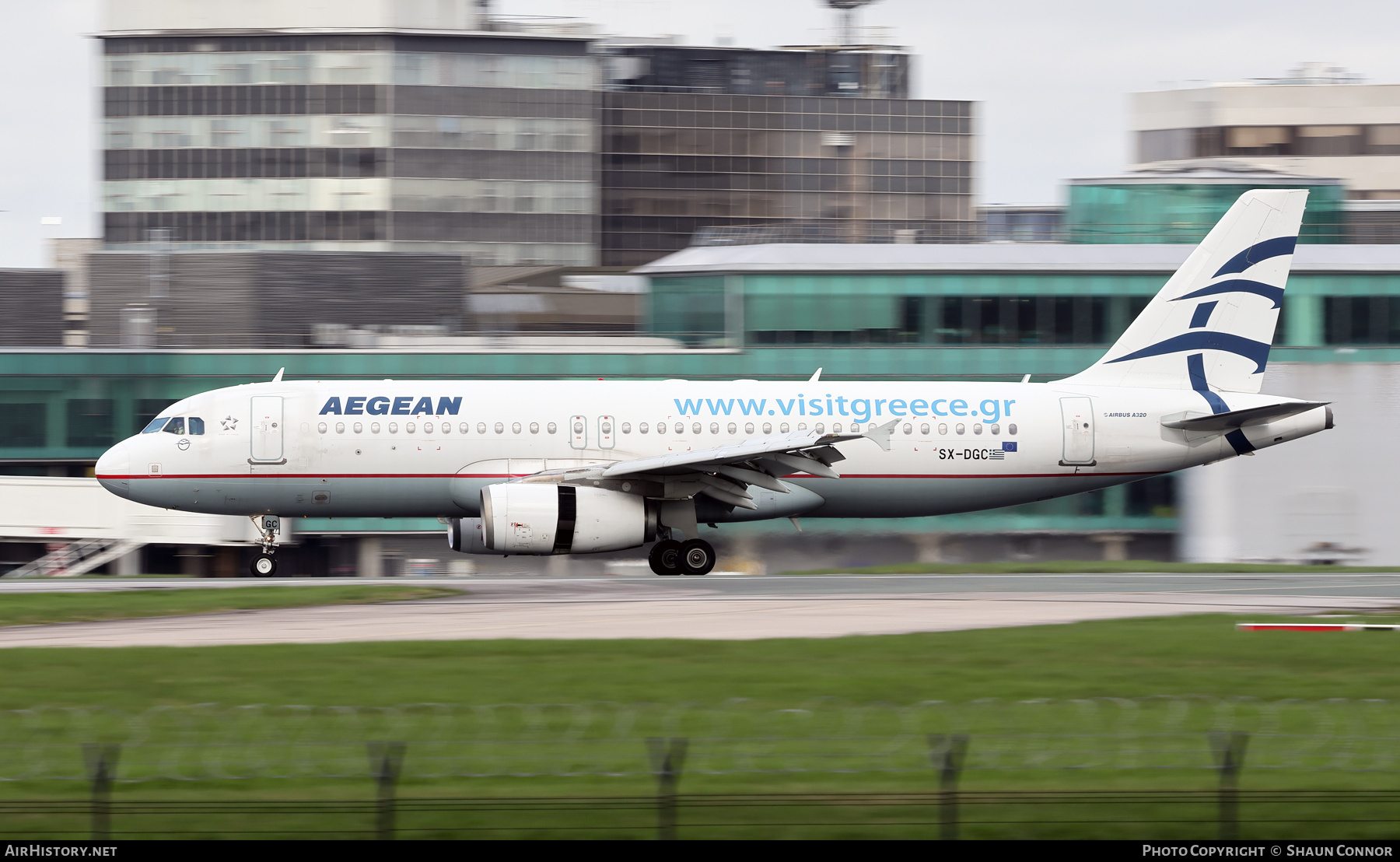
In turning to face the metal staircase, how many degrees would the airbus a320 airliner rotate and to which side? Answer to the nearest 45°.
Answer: approximately 45° to its right

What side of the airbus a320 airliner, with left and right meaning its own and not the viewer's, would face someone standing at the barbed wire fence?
left

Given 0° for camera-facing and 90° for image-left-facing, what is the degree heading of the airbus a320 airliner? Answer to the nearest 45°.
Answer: approximately 90°

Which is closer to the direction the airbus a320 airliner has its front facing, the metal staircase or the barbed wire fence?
the metal staircase

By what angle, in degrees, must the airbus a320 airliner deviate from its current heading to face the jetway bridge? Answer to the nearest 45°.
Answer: approximately 45° to its right

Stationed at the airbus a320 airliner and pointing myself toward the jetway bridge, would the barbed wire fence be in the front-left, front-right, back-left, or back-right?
back-left

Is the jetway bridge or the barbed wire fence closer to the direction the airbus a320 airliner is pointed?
the jetway bridge
